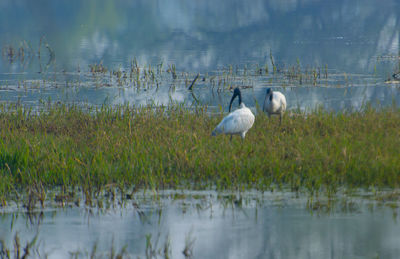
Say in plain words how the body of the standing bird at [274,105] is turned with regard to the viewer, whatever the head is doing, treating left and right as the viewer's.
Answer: facing the viewer and to the left of the viewer

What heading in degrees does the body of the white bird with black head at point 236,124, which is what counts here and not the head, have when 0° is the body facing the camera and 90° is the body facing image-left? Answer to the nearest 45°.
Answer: approximately 270°

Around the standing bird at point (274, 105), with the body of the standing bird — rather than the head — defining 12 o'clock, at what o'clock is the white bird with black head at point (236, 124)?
The white bird with black head is roughly at 11 o'clock from the standing bird.
